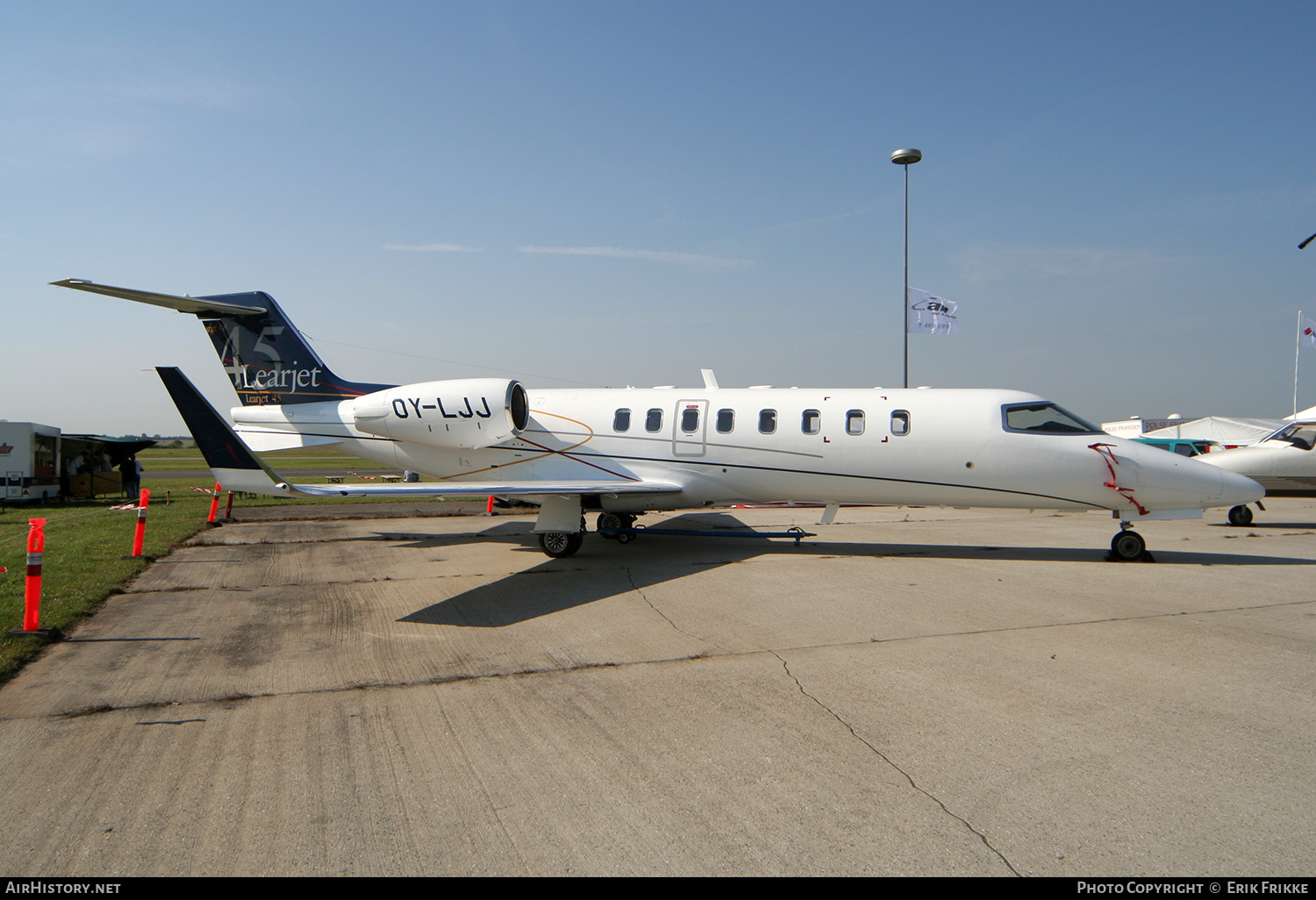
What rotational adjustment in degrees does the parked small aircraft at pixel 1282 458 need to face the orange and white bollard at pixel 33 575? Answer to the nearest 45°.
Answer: approximately 45° to its left

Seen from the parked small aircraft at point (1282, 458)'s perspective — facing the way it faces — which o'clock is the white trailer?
The white trailer is roughly at 11 o'clock from the parked small aircraft.

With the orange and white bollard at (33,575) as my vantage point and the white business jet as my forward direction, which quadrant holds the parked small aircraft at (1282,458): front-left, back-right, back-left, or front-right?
front-right

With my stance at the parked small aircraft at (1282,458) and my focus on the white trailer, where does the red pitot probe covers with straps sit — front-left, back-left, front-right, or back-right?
front-left

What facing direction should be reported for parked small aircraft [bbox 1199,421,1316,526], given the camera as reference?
facing to the left of the viewer
